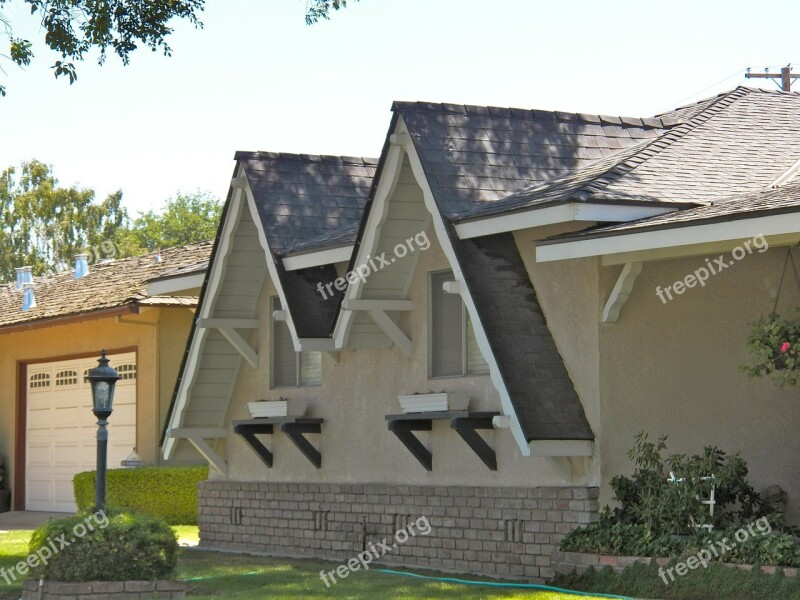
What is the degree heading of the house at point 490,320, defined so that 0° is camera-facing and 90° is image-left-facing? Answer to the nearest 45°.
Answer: approximately 45°

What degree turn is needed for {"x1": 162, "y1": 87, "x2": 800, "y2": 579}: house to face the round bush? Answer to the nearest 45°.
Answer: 0° — it already faces it

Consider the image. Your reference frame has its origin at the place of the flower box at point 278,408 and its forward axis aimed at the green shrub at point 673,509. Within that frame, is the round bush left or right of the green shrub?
right

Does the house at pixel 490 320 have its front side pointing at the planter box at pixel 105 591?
yes

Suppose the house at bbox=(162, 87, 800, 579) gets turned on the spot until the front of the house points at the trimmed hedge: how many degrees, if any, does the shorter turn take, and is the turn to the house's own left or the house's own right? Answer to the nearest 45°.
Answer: approximately 90° to the house's own right

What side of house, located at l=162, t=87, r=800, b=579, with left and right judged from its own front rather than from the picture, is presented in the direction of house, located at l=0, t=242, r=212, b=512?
right
